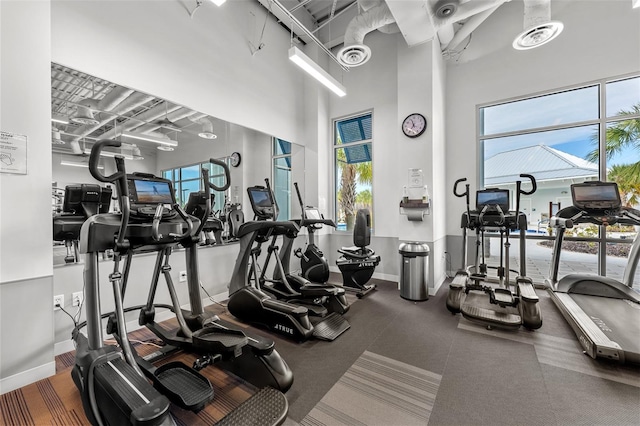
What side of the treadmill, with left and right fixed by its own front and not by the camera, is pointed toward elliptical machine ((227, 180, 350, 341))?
left

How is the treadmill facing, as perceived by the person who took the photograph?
facing away from the viewer and to the left of the viewer

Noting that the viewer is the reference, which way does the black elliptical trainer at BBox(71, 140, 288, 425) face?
facing away from the viewer and to the left of the viewer

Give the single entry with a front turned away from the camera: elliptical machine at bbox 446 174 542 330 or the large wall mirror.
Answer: the elliptical machine

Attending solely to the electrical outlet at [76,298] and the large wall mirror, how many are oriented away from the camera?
0

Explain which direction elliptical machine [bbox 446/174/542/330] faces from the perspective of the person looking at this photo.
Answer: facing away from the viewer

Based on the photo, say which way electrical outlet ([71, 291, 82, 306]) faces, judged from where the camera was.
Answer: facing the viewer and to the right of the viewer

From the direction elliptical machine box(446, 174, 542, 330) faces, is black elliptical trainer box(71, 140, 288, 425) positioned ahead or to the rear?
to the rear

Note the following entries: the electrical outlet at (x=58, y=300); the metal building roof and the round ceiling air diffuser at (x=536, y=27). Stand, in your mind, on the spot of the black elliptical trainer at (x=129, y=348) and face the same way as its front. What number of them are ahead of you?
1

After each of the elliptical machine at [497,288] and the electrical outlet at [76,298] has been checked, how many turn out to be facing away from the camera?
1

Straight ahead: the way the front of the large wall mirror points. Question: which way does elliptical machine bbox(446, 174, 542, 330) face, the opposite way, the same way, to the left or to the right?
to the left

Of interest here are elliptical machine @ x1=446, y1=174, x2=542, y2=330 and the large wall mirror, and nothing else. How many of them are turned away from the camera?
1

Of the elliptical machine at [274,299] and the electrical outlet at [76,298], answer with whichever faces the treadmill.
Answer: the electrical outlet

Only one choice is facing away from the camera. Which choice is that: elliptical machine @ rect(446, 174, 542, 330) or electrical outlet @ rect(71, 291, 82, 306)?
the elliptical machine
